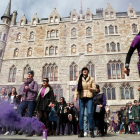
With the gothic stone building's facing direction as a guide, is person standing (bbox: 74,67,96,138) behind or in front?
in front

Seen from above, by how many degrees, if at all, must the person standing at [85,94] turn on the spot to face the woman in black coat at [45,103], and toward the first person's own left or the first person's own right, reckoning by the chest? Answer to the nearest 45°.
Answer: approximately 90° to the first person's own right

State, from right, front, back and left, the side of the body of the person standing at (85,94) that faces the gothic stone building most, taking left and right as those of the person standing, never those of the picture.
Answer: back

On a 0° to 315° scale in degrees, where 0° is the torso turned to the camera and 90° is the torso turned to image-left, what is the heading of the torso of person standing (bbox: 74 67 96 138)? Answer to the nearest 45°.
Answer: approximately 0°

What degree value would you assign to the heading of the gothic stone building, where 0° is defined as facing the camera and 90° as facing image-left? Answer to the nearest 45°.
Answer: approximately 0°

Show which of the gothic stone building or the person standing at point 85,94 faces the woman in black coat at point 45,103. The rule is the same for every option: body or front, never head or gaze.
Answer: the gothic stone building

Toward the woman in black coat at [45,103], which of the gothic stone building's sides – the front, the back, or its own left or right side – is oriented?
front

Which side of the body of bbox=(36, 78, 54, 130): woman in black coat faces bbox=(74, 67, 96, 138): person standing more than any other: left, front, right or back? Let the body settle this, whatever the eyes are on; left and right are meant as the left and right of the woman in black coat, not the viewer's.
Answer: left

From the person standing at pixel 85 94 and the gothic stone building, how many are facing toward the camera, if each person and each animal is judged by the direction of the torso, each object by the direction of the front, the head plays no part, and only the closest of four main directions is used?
2
